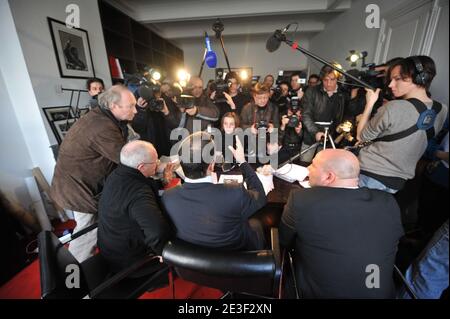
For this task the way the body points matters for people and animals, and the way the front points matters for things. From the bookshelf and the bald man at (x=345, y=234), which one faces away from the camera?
the bald man

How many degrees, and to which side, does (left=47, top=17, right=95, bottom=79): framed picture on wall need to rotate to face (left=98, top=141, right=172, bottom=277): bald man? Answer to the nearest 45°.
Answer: approximately 45° to its right

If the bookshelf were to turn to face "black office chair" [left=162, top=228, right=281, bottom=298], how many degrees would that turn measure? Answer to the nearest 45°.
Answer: approximately 45° to its right

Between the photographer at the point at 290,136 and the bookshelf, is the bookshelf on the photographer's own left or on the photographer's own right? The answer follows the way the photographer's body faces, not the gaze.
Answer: on the photographer's own right

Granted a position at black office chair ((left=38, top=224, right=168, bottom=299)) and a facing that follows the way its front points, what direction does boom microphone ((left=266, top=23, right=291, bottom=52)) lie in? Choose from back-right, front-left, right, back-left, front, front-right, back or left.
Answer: front-right

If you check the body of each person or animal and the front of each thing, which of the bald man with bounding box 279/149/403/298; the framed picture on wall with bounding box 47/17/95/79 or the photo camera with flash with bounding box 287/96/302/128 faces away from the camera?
the bald man

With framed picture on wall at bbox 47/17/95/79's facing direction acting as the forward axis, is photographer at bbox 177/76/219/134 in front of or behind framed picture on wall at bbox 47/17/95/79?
in front

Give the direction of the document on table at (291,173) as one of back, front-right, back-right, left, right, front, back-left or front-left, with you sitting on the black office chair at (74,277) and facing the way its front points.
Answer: front-right

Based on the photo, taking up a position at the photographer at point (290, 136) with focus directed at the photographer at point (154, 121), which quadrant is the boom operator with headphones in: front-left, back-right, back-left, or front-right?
back-left

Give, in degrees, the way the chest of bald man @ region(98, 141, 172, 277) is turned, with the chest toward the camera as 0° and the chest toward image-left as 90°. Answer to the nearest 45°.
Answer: approximately 225°

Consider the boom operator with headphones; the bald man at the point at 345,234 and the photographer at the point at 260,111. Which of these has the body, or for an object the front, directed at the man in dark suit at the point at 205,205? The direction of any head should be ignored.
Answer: the photographer

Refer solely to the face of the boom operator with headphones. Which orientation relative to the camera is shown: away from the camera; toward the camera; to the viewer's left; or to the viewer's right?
to the viewer's left

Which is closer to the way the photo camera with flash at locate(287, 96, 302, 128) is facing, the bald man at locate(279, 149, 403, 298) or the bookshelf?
the bald man

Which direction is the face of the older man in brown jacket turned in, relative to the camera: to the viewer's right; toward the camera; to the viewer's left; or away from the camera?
to the viewer's right

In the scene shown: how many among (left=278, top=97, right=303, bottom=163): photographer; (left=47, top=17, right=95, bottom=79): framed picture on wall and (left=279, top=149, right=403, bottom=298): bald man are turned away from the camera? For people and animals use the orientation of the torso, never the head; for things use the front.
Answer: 1

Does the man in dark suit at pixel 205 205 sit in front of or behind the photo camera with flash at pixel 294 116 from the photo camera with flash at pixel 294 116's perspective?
in front

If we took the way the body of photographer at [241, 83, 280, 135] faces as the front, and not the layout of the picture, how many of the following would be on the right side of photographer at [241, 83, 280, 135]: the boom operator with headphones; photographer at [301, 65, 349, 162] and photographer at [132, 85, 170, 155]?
1

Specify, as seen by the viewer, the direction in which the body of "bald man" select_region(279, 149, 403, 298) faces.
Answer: away from the camera
